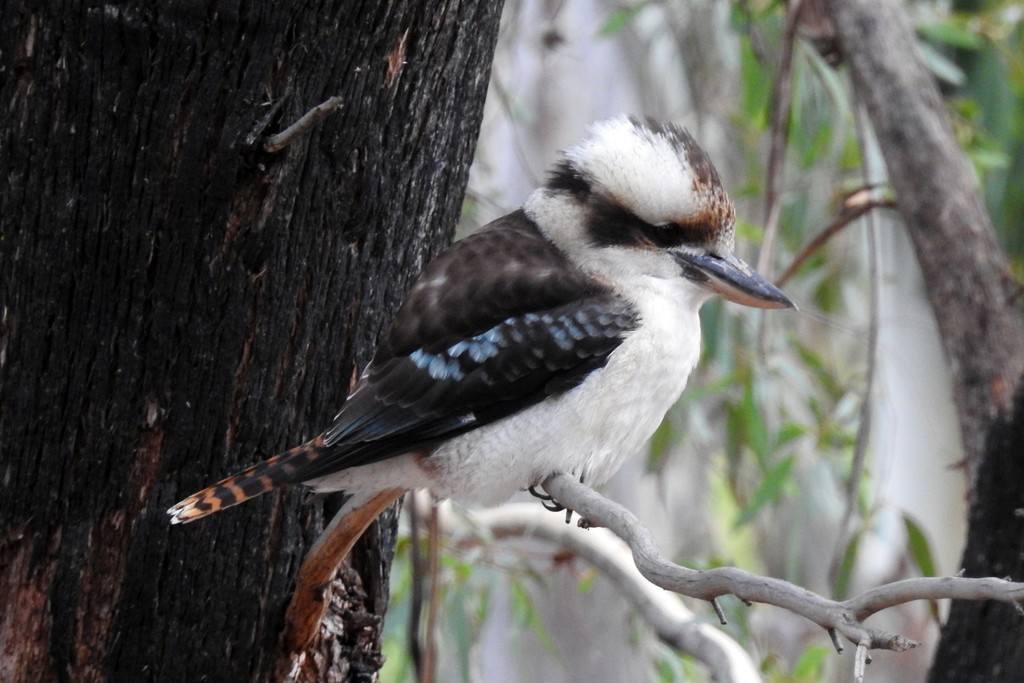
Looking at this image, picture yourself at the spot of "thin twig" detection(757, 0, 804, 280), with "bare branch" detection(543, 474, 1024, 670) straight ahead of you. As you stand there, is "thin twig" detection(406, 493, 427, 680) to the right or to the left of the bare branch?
right

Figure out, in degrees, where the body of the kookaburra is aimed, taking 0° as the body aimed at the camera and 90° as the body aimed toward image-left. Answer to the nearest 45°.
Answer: approximately 270°

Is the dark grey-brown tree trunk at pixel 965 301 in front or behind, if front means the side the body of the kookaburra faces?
in front
